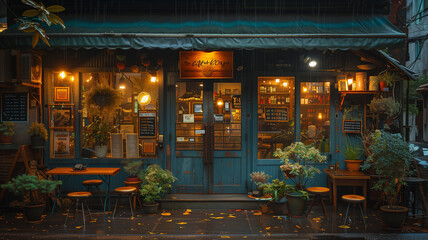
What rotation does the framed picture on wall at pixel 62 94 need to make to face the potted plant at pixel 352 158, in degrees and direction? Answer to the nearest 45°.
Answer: approximately 45° to its left

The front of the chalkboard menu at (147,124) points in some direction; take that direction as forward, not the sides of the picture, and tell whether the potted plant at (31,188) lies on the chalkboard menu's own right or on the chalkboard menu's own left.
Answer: on the chalkboard menu's own right

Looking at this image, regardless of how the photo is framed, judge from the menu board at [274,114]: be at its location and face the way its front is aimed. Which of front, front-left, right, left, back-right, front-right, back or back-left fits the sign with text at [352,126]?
left

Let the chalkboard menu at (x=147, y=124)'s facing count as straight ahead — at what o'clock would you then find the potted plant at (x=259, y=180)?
The potted plant is roughly at 10 o'clock from the chalkboard menu.

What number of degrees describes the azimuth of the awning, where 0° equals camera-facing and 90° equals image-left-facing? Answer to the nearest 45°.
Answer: approximately 0°

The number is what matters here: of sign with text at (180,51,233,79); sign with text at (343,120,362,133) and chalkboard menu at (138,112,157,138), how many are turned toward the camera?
3

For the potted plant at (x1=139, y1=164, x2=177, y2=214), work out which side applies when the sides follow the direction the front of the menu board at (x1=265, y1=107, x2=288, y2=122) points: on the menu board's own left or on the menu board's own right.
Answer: on the menu board's own right
